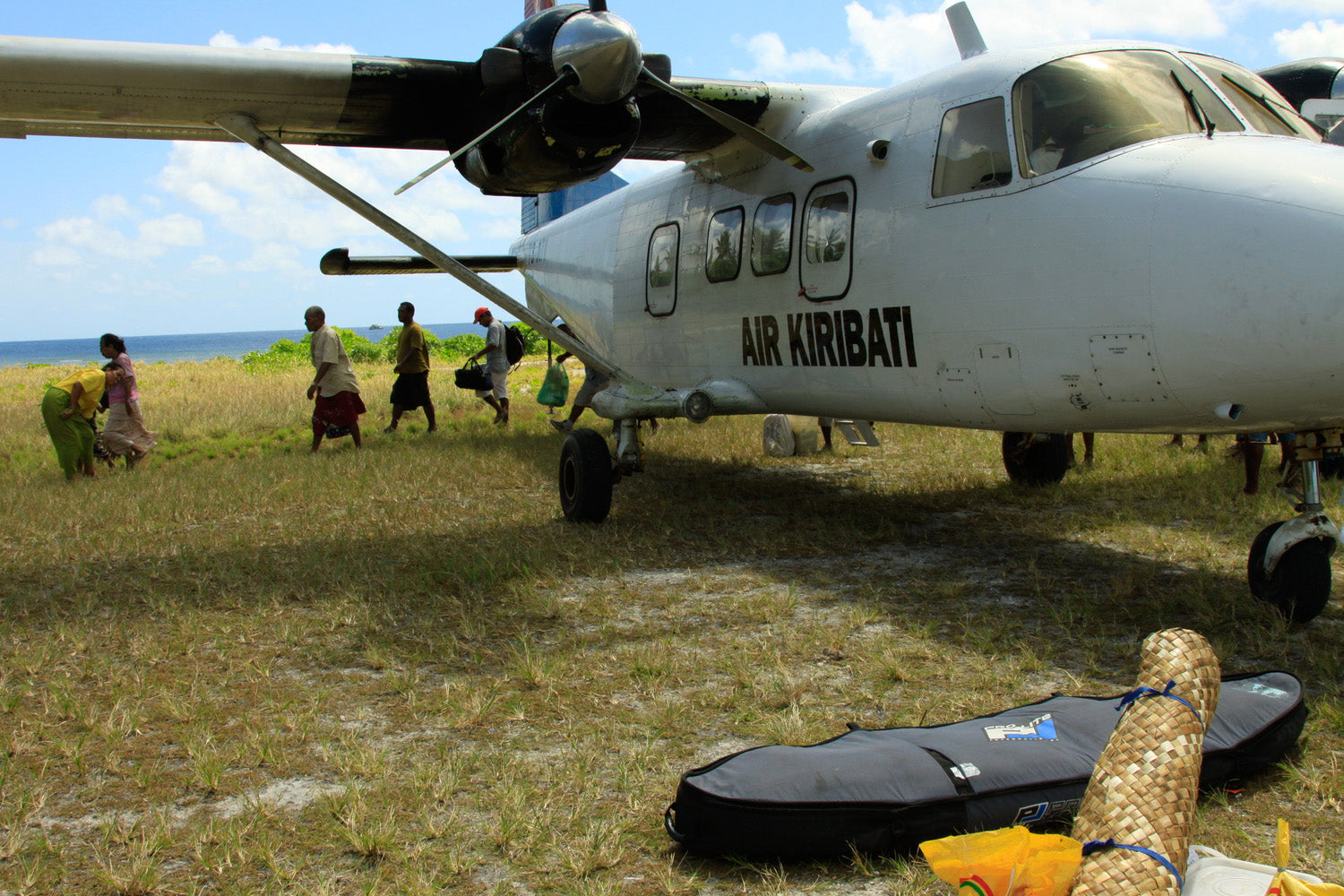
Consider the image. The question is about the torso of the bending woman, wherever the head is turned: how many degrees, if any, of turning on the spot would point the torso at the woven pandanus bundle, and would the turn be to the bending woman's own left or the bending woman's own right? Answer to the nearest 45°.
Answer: approximately 90° to the bending woman's own right

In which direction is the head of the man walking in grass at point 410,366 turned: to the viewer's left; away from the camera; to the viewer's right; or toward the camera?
to the viewer's left

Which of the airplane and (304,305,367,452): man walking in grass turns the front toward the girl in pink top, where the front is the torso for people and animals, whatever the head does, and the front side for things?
the man walking in grass

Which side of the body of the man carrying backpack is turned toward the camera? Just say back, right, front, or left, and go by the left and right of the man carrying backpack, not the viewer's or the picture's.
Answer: left

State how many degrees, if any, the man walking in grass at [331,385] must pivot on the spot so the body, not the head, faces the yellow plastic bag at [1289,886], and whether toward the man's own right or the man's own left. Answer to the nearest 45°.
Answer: approximately 90° to the man's own left

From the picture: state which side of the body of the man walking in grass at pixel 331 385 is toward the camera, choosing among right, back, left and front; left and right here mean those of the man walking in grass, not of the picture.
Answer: left

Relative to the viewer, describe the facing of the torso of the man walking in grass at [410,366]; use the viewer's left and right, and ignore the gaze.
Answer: facing to the left of the viewer
